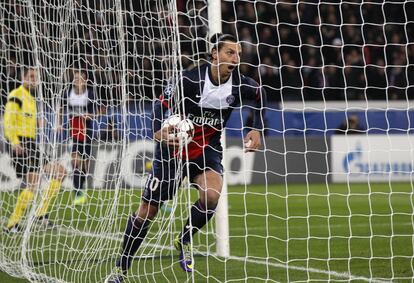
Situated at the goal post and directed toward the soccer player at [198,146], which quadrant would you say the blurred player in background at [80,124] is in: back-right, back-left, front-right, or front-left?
back-right

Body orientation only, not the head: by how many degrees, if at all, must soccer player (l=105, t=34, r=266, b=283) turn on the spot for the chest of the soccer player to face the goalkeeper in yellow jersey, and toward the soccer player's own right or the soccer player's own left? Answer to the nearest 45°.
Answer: approximately 180°

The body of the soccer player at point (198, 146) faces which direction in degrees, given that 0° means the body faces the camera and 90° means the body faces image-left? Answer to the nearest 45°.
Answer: approximately 315°

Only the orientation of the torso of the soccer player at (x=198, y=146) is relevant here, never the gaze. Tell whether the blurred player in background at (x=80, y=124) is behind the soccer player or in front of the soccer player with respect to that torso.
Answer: behind

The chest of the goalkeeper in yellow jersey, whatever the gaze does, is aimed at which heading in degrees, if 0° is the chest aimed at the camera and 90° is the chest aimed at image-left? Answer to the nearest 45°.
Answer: approximately 315°

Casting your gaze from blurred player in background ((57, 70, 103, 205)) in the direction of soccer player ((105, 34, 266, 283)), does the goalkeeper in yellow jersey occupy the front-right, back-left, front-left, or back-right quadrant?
front-right

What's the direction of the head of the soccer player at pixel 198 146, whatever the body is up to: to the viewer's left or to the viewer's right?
to the viewer's right

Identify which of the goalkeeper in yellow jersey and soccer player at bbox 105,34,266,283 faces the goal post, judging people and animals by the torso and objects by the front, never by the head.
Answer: the goalkeeper in yellow jersey

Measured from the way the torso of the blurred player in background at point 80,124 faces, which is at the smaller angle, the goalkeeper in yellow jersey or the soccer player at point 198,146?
the soccer player

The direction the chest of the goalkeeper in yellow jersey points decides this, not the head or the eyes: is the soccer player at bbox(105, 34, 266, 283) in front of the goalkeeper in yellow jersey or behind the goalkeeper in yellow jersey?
in front

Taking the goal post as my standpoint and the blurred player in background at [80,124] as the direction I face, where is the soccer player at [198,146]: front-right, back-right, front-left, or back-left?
back-left
